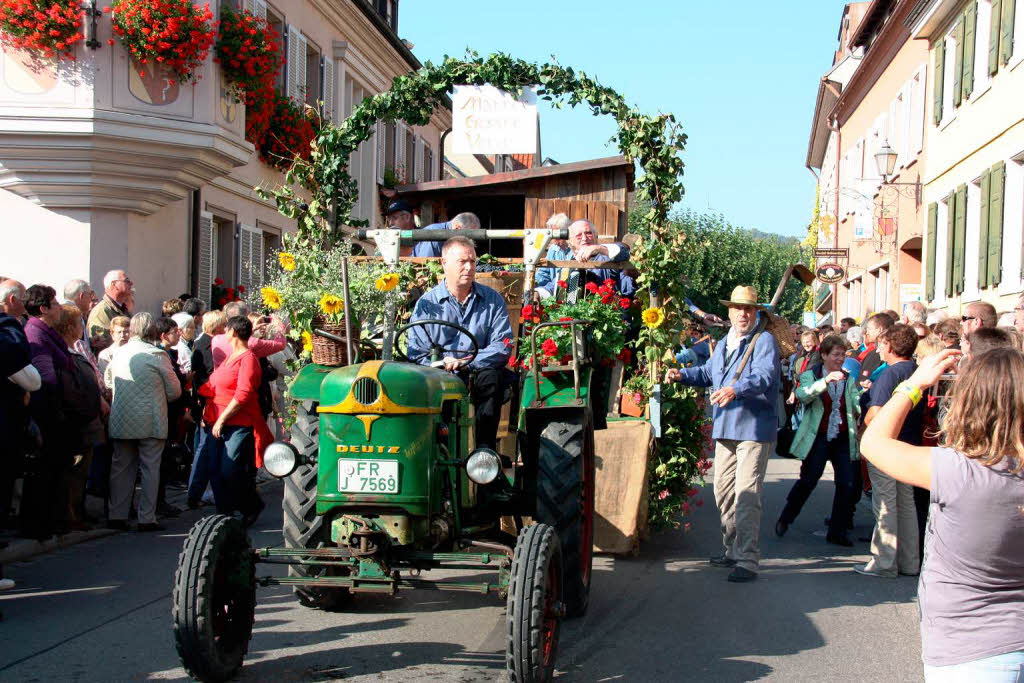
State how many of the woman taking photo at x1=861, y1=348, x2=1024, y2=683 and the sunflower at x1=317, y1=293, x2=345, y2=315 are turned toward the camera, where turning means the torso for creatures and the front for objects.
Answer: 1

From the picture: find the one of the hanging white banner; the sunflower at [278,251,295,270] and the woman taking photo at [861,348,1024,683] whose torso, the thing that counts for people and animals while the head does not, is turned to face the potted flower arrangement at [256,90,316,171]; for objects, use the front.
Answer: the woman taking photo

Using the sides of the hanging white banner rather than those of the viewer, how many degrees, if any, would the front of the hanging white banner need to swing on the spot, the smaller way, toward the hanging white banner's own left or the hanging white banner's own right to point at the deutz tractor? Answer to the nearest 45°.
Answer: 0° — it already faces it

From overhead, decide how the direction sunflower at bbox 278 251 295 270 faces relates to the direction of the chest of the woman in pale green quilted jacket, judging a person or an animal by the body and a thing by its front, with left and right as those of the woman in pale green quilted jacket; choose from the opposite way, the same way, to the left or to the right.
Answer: the opposite way

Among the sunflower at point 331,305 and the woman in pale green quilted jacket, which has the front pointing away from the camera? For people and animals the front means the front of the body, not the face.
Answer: the woman in pale green quilted jacket

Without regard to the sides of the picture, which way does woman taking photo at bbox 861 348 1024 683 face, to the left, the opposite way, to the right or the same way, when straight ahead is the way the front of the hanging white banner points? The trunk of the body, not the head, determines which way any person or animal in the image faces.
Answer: the opposite way
